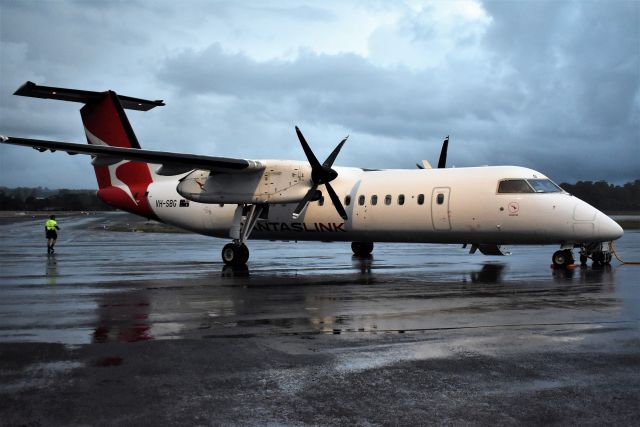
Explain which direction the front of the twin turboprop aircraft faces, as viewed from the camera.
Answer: facing the viewer and to the right of the viewer
